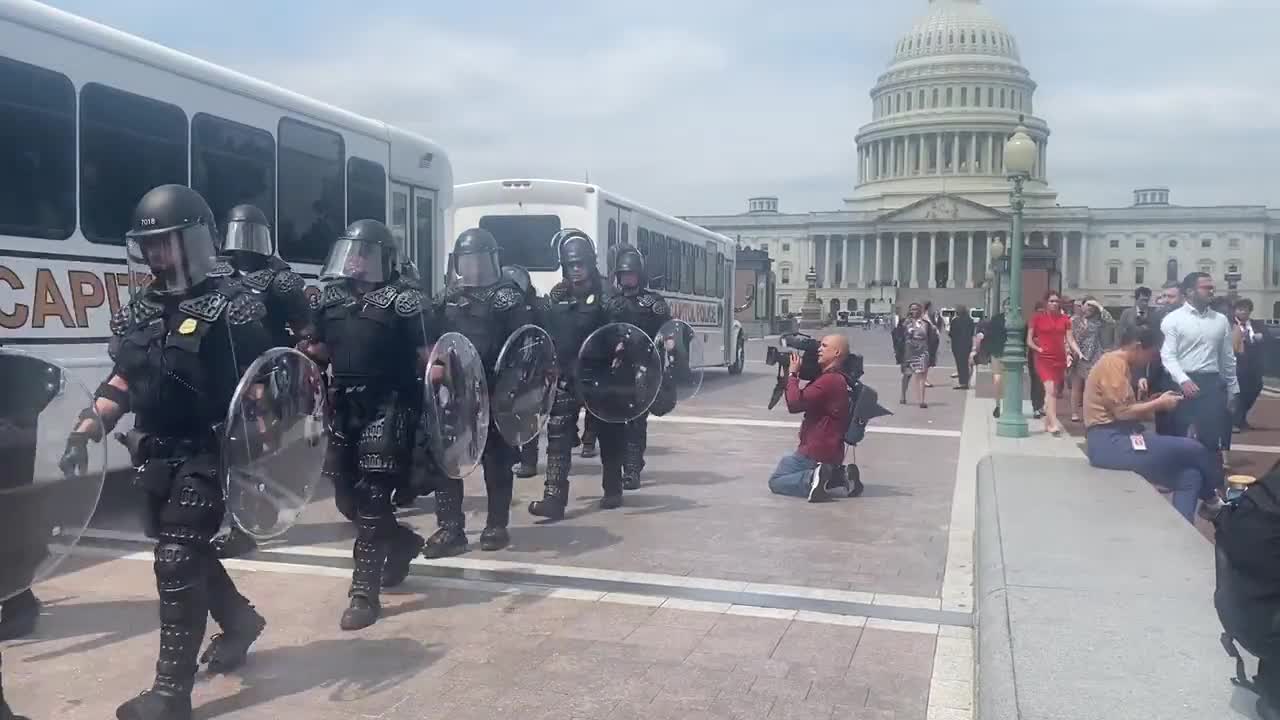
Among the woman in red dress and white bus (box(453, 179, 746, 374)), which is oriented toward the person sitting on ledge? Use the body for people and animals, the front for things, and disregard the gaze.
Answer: the woman in red dress

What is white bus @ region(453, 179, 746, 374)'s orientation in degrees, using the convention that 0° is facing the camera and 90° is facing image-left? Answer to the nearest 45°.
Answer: approximately 225°

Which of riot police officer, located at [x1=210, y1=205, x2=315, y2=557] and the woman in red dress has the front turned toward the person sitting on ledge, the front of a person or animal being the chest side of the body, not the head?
the woman in red dress

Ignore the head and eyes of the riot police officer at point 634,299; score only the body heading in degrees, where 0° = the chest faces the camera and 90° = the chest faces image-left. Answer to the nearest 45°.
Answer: approximately 45°

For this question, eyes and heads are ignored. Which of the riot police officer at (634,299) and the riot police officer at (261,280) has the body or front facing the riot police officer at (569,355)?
the riot police officer at (634,299)

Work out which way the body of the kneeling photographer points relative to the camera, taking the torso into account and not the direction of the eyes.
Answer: to the viewer's left

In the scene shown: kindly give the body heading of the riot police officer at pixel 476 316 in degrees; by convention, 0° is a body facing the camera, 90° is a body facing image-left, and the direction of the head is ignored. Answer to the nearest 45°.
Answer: approximately 45°

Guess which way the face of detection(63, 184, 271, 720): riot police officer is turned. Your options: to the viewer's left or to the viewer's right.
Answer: to the viewer's left

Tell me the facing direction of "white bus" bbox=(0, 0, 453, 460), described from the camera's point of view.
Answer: facing away from the viewer and to the right of the viewer

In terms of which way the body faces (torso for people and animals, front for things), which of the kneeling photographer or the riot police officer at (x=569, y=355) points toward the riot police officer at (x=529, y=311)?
the kneeling photographer

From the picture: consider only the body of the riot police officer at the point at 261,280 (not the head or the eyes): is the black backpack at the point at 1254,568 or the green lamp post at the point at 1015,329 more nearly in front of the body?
the black backpack

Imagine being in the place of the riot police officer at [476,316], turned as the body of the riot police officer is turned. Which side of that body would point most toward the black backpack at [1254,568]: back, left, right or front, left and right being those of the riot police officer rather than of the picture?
left
